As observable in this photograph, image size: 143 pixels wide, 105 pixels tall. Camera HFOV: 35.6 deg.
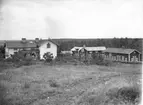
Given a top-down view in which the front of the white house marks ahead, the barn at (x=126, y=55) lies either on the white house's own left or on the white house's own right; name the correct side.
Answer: on the white house's own left

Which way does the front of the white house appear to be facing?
toward the camera

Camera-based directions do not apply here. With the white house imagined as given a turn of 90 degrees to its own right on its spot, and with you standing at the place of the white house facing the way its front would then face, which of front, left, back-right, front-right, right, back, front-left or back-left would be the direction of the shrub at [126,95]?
left
